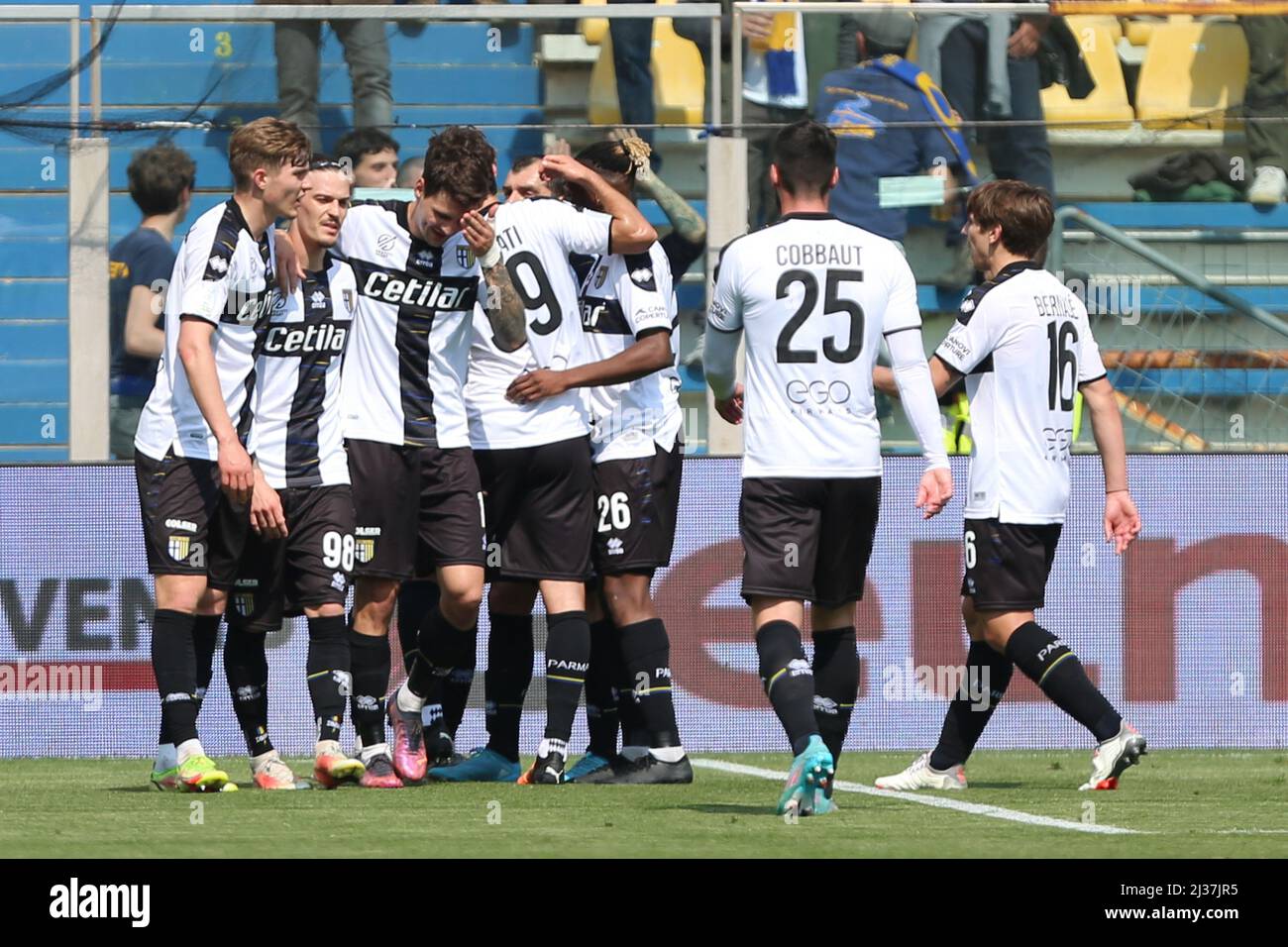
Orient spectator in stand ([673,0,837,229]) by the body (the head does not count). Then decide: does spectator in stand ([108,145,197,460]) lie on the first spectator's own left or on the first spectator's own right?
on the first spectator's own right

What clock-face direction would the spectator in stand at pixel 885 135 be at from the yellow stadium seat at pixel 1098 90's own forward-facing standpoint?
The spectator in stand is roughly at 2 o'clock from the yellow stadium seat.

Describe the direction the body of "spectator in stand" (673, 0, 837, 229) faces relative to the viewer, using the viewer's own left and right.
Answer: facing the viewer

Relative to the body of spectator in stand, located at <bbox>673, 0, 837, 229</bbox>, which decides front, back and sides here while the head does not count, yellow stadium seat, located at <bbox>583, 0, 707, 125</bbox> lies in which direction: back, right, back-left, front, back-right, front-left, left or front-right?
right

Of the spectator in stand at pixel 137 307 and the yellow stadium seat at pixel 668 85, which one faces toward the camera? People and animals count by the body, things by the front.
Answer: the yellow stadium seat

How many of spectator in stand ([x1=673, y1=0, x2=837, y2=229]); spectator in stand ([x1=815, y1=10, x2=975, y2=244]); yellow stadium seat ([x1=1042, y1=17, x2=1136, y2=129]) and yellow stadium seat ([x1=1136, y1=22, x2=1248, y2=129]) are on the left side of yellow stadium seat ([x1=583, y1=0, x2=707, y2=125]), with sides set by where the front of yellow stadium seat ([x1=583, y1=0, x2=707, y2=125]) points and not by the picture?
4

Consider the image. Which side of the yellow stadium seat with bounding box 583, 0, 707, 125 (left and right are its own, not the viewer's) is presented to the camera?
front

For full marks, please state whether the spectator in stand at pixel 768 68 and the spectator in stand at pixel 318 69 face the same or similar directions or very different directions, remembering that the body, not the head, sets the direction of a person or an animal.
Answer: same or similar directions

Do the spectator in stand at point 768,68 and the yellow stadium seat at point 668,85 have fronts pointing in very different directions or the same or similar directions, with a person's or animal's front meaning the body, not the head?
same or similar directions

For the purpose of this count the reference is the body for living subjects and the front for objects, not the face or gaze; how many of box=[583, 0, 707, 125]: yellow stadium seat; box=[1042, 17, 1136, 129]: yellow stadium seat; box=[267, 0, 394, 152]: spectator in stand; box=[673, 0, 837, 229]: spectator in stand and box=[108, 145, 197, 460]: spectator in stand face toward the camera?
4
